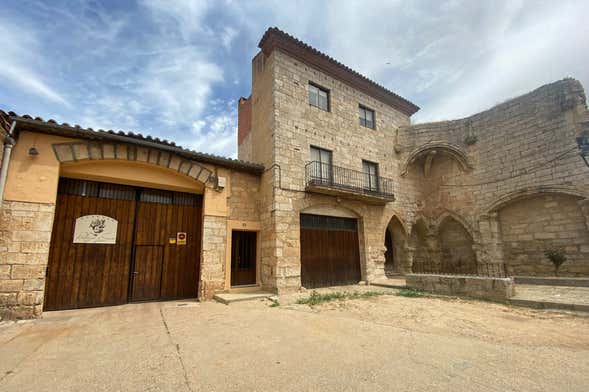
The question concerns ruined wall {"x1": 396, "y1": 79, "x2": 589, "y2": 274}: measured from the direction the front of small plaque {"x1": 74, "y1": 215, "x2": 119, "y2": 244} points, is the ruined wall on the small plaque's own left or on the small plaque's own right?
on the small plaque's own left

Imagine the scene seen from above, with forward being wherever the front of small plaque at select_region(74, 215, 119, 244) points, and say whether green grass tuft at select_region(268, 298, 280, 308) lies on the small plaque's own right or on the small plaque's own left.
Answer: on the small plaque's own left

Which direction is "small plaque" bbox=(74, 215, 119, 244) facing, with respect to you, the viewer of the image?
facing the viewer

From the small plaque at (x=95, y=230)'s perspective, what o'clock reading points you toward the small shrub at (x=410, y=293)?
The small shrub is roughly at 10 o'clock from the small plaque.

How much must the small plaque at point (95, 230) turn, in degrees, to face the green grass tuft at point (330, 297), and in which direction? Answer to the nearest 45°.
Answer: approximately 45° to its left
